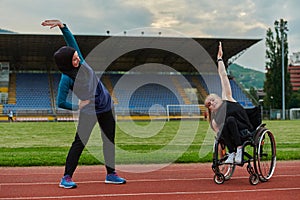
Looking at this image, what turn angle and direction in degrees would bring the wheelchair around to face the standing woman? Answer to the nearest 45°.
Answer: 0° — it already faces them

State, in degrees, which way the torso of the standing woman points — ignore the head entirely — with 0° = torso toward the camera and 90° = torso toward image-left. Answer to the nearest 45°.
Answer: approximately 315°

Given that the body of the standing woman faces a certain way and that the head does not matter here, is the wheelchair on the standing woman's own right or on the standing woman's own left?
on the standing woman's own left

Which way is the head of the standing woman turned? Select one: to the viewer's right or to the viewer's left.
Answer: to the viewer's right

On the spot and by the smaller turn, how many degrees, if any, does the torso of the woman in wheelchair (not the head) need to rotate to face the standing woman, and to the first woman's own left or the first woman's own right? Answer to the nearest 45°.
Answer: approximately 45° to the first woman's own right

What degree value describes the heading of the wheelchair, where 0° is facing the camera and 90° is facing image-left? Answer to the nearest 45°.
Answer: approximately 45°

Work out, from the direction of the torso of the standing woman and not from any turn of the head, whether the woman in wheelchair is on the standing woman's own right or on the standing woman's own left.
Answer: on the standing woman's own left
